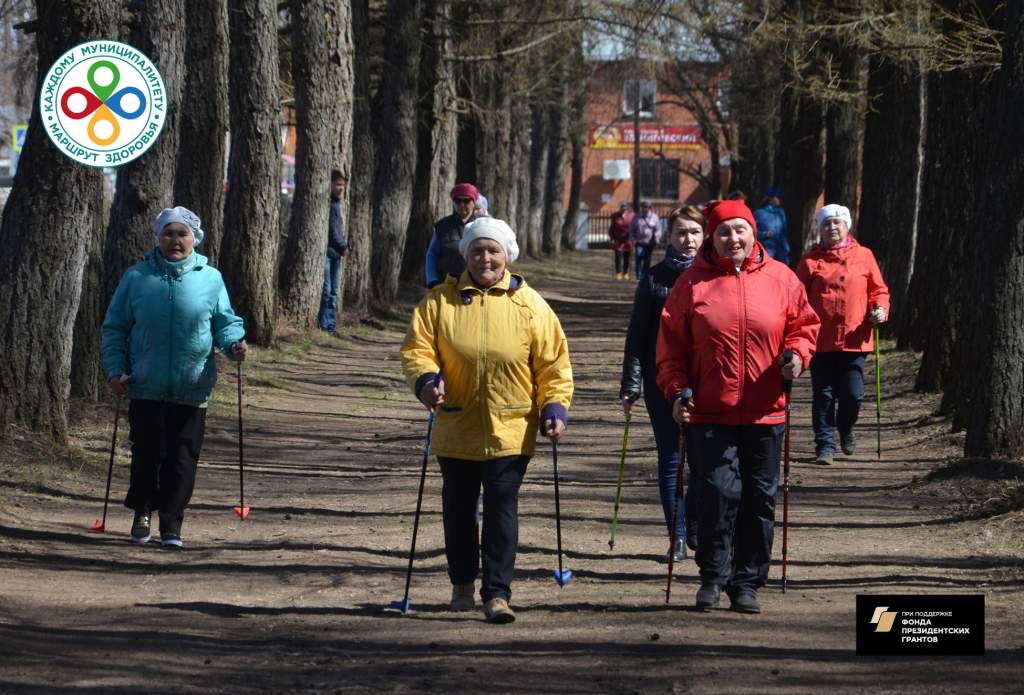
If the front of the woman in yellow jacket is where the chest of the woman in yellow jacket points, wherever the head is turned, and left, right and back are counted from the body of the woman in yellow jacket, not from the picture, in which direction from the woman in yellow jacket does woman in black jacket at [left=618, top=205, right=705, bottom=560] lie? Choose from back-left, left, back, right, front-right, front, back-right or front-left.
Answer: back-left

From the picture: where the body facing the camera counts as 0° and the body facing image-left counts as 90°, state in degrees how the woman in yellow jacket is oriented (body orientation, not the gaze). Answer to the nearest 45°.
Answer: approximately 0°

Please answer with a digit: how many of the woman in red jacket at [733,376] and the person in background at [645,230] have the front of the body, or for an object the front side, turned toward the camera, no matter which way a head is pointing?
2

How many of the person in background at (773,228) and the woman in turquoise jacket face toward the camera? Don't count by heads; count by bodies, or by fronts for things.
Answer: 2

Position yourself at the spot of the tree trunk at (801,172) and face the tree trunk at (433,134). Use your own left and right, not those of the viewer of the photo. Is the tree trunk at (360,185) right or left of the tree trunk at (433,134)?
left

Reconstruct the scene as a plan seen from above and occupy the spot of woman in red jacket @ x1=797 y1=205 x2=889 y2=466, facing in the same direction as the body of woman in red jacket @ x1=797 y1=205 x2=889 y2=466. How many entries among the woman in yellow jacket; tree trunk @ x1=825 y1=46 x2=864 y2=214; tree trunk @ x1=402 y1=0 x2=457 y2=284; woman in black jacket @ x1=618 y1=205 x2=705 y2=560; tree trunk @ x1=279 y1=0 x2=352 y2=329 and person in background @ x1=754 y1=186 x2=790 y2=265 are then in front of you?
2

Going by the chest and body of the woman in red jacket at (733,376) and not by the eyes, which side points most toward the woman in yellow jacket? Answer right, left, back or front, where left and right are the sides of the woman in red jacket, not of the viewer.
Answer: right

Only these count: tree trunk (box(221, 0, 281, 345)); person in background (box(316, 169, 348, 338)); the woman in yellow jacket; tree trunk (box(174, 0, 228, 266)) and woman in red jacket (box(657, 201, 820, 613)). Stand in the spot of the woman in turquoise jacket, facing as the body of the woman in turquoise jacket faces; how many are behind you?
3

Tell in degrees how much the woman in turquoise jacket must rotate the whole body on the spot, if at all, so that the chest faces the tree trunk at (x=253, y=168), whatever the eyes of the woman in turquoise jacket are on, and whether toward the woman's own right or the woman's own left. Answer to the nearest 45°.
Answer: approximately 180°

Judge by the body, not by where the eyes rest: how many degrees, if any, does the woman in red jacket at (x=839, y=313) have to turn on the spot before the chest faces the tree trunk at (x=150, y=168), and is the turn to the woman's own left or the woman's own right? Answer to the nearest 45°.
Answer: approximately 90° to the woman's own right
